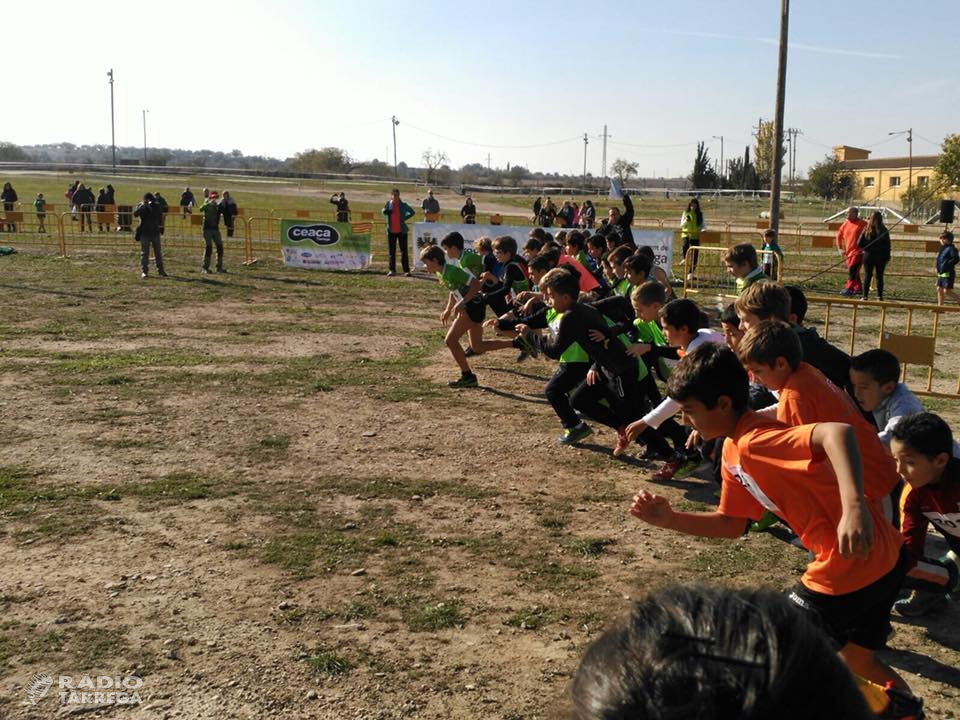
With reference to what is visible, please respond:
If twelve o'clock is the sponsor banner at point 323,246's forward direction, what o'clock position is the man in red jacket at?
The man in red jacket is roughly at 10 o'clock from the sponsor banner.

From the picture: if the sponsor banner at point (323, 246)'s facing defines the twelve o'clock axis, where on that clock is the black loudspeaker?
The black loudspeaker is roughly at 10 o'clock from the sponsor banner.

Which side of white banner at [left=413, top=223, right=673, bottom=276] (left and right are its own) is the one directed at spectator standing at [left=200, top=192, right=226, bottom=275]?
right

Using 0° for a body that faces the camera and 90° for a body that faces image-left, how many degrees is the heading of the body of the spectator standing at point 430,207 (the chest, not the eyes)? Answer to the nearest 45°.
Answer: approximately 0°

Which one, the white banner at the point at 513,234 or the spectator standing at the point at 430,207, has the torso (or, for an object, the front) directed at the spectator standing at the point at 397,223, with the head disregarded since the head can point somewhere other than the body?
the spectator standing at the point at 430,207

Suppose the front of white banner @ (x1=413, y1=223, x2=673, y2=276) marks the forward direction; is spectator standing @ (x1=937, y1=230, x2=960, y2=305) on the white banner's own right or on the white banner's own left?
on the white banner's own left

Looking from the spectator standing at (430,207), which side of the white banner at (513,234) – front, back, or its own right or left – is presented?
back

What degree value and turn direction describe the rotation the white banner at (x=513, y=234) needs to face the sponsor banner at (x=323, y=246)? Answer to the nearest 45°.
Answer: approximately 90° to its right

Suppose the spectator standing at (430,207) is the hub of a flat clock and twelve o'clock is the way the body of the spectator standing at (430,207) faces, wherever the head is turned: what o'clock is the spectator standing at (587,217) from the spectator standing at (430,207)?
the spectator standing at (587,217) is roughly at 9 o'clock from the spectator standing at (430,207).

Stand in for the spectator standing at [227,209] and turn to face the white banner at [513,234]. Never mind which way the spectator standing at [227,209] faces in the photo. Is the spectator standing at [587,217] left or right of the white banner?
left

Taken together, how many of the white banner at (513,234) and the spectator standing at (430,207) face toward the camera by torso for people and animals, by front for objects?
2
